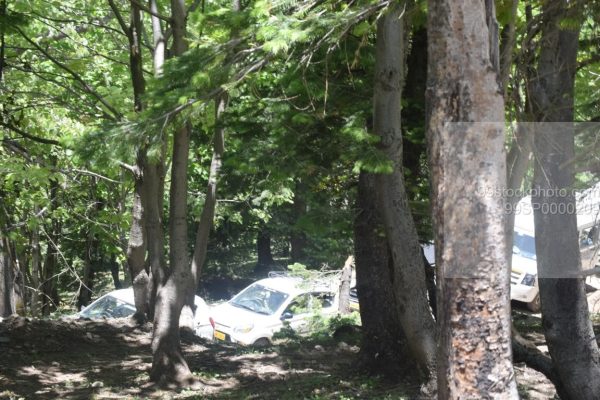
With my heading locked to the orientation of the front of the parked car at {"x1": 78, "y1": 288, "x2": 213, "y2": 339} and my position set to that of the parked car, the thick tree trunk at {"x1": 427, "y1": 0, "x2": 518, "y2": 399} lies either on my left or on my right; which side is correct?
on my left

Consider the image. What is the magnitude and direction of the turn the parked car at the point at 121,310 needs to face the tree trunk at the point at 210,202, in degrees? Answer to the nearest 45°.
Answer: approximately 45° to its left

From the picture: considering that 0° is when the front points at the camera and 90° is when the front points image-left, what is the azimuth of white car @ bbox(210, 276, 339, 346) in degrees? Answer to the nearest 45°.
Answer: approximately 45°

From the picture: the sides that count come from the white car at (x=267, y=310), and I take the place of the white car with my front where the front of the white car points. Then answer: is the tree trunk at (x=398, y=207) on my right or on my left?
on my left

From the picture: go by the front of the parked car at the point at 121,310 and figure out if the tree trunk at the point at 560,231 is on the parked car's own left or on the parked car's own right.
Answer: on the parked car's own left

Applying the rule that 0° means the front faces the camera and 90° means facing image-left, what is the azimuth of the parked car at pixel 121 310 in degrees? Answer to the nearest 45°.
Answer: approximately 45°

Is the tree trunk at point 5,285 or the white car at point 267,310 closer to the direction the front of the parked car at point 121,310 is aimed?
the tree trunk

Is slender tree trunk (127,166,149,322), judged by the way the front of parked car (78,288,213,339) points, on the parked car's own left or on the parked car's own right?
on the parked car's own left

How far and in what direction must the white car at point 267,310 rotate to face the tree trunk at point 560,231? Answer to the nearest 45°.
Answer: approximately 45° to its left

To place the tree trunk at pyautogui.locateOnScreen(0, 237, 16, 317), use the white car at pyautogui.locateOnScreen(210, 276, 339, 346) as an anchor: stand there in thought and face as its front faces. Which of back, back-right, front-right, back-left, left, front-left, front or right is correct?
front-right

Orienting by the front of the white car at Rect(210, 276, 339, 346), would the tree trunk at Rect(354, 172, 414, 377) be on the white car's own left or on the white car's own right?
on the white car's own left

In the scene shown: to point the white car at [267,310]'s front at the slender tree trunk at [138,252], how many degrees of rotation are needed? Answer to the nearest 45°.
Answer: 0° — it already faces it
